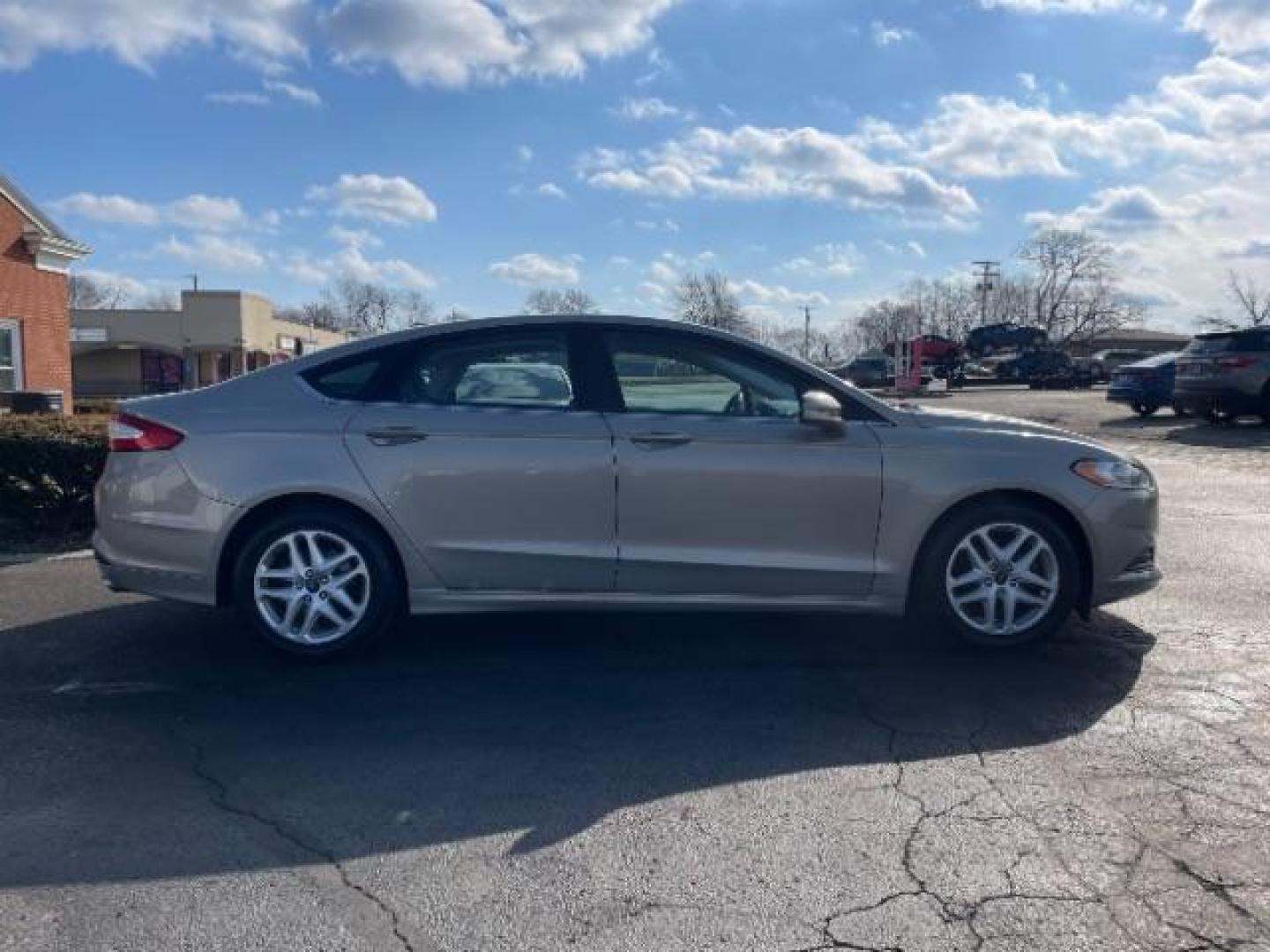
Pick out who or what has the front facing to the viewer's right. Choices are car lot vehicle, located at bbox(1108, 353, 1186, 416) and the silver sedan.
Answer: the silver sedan

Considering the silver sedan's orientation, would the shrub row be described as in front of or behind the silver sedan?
behind

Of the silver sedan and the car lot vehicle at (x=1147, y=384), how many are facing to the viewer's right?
1

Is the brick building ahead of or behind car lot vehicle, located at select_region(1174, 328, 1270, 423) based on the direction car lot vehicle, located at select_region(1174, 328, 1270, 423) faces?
behind

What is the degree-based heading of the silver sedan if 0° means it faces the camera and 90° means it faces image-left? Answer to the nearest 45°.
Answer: approximately 270°

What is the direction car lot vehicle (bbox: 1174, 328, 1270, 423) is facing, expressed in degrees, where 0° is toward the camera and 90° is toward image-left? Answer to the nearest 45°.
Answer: approximately 225°
